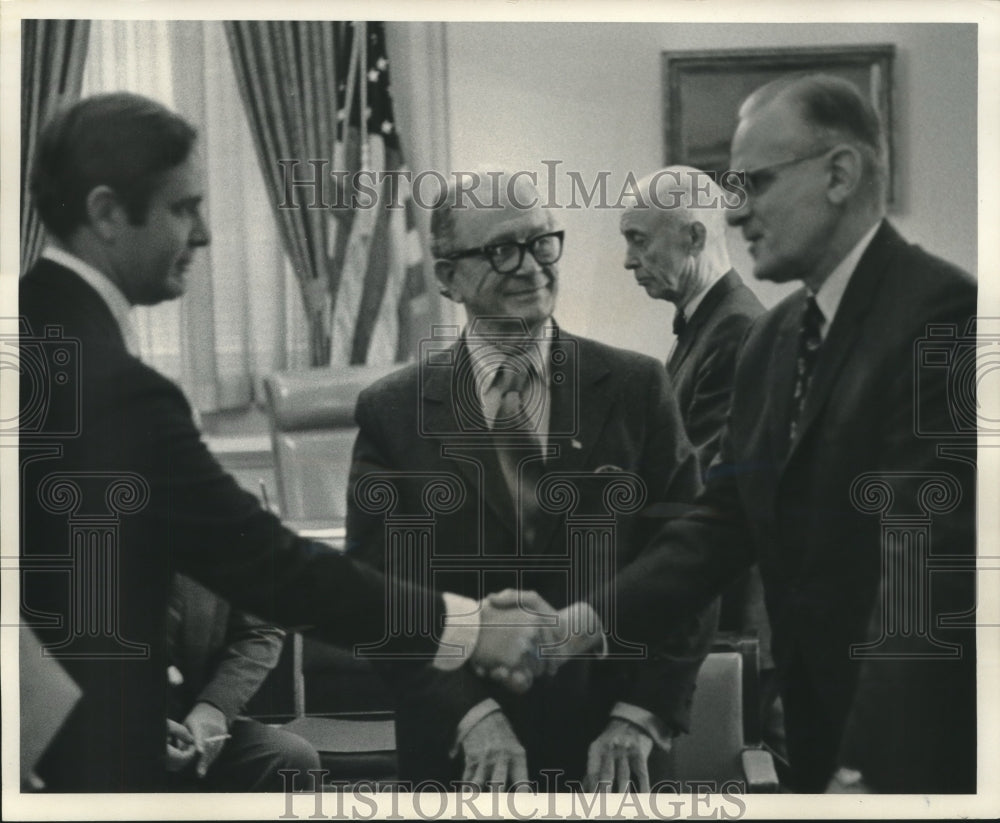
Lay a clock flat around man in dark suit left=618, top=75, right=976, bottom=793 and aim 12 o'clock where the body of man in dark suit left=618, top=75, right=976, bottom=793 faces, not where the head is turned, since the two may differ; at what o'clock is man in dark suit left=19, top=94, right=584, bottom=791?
man in dark suit left=19, top=94, right=584, bottom=791 is roughly at 1 o'clock from man in dark suit left=618, top=75, right=976, bottom=793.

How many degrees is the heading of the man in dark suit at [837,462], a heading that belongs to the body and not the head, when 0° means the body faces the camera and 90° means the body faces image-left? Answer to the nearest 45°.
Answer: approximately 45°

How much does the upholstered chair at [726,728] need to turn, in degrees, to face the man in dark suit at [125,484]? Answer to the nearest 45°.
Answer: approximately 45° to its right

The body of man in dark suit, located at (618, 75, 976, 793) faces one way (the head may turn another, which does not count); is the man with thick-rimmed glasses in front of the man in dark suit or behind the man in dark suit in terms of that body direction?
in front

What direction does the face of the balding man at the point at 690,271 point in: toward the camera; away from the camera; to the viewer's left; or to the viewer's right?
to the viewer's left

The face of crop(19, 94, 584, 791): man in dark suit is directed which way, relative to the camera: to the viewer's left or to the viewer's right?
to the viewer's right

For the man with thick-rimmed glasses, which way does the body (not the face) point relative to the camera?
toward the camera

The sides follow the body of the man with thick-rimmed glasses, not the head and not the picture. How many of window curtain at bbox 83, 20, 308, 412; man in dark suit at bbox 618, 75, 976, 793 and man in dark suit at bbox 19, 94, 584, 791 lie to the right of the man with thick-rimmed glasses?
2

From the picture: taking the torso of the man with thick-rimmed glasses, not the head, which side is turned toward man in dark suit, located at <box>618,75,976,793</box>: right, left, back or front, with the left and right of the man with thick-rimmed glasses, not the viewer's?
left

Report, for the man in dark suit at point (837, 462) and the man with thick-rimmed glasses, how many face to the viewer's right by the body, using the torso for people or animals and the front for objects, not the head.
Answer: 0

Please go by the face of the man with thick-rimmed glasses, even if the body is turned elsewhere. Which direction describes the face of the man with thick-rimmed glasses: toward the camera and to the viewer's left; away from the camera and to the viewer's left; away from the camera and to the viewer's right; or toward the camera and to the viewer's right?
toward the camera and to the viewer's right
